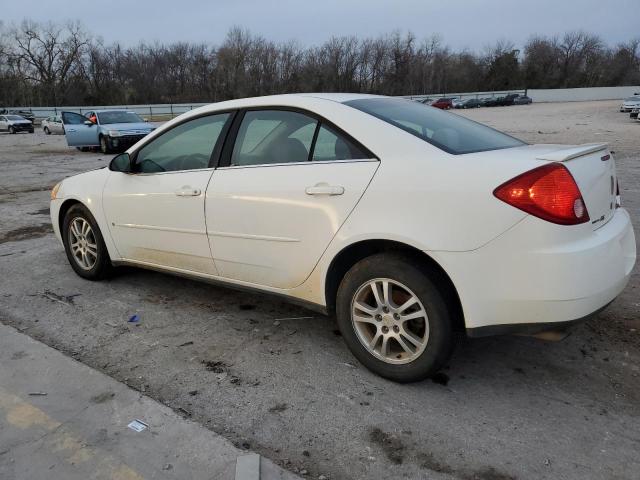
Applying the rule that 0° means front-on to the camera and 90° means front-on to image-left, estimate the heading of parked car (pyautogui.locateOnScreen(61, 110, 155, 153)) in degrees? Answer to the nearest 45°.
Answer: approximately 315°

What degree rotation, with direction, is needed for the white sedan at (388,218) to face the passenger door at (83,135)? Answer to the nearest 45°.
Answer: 0° — it already faces it

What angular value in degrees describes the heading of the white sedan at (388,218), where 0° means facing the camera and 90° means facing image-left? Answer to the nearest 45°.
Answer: approximately 135°

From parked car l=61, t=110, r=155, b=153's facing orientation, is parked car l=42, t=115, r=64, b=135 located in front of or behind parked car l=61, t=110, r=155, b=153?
behind
